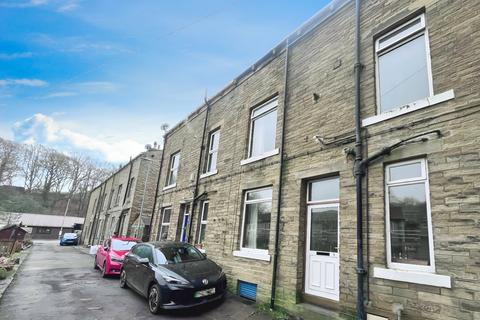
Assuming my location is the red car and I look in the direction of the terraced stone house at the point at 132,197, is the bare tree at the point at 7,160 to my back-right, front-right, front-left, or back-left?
front-left

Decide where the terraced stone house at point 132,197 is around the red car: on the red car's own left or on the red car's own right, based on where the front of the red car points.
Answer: on the red car's own left

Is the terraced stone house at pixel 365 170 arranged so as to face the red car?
no

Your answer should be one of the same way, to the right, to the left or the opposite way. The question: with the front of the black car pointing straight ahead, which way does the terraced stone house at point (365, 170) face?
to the right

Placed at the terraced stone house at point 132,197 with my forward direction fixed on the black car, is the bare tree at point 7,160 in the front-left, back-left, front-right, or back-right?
back-right

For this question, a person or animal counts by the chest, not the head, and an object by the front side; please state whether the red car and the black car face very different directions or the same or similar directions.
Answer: same or similar directions

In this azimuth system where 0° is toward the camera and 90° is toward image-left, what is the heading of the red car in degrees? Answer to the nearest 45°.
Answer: approximately 315°

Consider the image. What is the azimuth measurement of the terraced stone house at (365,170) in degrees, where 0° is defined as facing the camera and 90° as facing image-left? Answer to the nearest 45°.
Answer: approximately 45°

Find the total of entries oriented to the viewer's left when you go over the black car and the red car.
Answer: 0

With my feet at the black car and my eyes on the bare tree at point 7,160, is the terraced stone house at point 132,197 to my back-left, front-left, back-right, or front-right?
front-right

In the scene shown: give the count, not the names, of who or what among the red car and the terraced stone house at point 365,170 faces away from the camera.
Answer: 0

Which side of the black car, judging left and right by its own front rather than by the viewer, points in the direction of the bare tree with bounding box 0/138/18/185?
back

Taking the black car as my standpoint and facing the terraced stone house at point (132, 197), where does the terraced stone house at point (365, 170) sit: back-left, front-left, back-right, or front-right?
back-right

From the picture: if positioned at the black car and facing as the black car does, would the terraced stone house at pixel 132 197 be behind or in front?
behind

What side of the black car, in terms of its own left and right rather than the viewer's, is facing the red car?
back

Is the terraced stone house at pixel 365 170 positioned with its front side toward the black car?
no

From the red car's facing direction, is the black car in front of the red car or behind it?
in front

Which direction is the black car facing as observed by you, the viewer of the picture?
facing the viewer and to the right of the viewer
